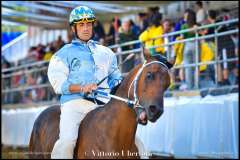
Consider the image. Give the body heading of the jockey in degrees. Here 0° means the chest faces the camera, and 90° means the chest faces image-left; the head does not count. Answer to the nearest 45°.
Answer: approximately 315°

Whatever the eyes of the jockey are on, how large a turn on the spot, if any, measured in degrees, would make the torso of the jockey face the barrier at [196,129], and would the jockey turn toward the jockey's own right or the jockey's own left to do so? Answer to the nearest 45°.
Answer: approximately 90° to the jockey's own left

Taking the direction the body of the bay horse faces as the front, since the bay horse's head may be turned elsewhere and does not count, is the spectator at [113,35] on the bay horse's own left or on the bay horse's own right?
on the bay horse's own left

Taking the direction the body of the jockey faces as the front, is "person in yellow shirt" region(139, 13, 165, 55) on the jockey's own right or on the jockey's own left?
on the jockey's own left

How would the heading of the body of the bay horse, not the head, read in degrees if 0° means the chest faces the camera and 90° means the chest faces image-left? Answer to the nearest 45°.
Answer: approximately 315°

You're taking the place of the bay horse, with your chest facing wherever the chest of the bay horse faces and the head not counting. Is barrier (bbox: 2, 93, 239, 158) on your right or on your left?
on your left

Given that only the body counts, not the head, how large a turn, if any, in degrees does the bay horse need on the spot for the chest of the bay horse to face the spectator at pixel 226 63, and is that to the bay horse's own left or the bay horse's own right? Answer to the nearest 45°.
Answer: approximately 90° to the bay horse's own left

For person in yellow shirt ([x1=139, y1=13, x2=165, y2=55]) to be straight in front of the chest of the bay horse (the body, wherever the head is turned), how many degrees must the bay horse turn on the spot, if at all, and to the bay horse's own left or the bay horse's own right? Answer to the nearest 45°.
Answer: approximately 135° to the bay horse's own left

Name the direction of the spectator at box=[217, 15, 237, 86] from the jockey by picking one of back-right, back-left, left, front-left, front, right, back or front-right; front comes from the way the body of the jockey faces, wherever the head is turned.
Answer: left
